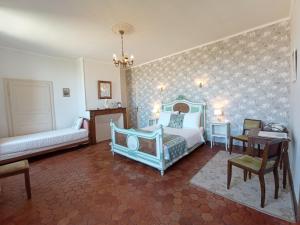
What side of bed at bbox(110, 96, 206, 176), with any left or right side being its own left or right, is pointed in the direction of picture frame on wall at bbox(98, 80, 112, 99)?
right

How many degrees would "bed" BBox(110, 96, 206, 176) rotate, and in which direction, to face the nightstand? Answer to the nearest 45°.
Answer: approximately 180°

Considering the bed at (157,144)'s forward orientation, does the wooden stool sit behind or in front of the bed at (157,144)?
in front

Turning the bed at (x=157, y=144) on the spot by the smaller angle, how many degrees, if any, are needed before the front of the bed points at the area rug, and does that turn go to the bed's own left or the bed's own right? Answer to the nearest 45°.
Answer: approximately 90° to the bed's own left

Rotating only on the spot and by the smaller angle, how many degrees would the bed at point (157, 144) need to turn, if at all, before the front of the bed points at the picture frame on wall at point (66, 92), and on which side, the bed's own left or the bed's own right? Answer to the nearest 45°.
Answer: approximately 90° to the bed's own right

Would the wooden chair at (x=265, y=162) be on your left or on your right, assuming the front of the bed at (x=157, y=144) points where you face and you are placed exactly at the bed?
on your left

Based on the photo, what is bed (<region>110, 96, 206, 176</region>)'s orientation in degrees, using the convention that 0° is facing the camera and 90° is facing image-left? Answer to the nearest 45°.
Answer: approximately 45°

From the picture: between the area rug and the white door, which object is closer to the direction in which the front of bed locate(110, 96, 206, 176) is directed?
the white door

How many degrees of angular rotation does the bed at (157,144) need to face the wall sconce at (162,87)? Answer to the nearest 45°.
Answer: approximately 135° to its right

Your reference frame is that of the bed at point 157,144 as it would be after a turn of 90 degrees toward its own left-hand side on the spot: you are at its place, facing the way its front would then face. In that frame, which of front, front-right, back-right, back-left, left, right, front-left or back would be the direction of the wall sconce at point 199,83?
left
